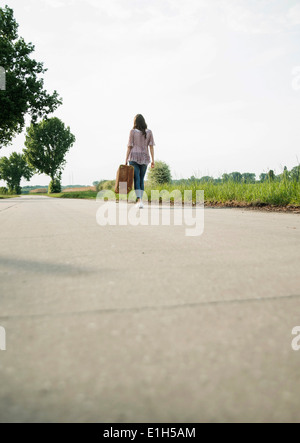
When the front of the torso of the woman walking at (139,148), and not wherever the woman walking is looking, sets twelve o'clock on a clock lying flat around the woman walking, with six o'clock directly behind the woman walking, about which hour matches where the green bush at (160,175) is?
The green bush is roughly at 12 o'clock from the woman walking.

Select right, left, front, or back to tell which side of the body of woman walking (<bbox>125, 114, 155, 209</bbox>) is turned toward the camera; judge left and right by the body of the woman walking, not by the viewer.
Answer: back
